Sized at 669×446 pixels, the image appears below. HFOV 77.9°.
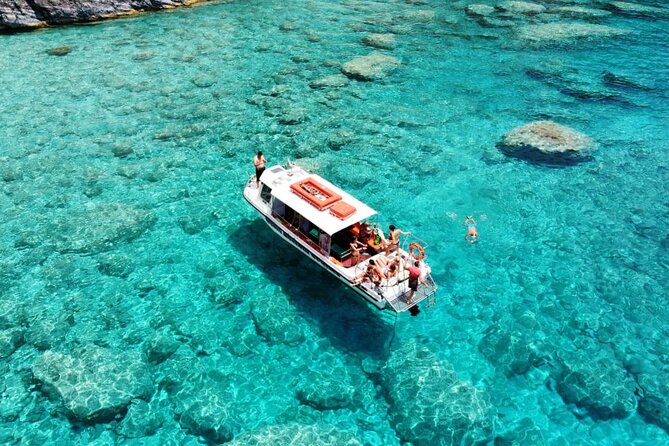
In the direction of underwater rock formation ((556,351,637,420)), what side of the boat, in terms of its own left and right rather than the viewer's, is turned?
back

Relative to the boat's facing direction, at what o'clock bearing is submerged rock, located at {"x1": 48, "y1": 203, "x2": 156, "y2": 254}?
The submerged rock is roughly at 11 o'clock from the boat.

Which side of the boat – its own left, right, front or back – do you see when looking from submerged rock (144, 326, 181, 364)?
left

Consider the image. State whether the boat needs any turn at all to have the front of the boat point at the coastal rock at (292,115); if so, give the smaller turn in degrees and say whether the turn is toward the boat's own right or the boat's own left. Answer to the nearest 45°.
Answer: approximately 45° to the boat's own right

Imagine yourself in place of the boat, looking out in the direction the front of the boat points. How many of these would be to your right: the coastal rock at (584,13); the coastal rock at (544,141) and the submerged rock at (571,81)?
3

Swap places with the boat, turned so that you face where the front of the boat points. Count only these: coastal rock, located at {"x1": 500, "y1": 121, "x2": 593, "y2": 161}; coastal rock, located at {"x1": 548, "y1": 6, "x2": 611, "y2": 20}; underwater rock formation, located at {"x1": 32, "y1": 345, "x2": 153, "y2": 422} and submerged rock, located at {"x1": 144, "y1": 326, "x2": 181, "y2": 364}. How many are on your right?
2

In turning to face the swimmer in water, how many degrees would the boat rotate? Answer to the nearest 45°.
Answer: approximately 90° to its right

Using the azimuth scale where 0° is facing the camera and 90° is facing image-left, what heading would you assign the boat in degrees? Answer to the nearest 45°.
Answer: approximately 135°

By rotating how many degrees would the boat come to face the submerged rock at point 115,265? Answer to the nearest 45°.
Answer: approximately 45° to its left

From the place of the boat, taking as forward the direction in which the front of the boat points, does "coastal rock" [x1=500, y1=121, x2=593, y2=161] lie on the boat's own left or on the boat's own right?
on the boat's own right

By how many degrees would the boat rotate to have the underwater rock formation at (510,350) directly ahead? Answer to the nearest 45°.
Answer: approximately 180°

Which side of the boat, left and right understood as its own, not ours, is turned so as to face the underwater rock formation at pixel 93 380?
left
